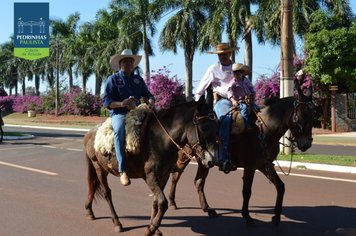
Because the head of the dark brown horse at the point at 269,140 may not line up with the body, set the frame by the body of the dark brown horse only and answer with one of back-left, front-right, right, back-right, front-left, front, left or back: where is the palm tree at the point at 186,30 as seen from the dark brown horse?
back-left

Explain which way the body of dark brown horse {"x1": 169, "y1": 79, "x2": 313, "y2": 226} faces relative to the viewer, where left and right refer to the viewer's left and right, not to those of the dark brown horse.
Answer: facing the viewer and to the right of the viewer

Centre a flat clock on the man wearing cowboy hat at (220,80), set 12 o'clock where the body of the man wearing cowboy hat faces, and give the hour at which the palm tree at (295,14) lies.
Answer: The palm tree is roughly at 8 o'clock from the man wearing cowboy hat.

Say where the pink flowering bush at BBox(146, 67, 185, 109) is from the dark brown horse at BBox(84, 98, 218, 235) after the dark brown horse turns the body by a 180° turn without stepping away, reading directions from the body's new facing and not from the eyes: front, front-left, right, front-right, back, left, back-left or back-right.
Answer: front-right

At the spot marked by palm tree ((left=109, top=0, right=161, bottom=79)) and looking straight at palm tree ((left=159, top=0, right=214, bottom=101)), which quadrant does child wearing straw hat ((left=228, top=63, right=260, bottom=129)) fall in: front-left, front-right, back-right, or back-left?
front-right

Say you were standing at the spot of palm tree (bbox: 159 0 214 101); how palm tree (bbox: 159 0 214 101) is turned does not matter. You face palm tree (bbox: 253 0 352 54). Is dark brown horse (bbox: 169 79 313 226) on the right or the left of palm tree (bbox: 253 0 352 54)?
right

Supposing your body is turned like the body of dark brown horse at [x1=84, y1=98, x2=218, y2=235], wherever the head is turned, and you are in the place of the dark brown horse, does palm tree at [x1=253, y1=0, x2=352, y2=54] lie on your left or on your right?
on your left

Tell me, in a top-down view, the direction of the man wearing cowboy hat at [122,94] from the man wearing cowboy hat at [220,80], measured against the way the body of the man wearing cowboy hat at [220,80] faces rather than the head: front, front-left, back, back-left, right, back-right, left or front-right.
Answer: right

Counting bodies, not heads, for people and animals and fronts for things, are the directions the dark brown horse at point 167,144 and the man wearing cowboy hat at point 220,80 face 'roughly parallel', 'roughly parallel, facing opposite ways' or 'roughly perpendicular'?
roughly parallel

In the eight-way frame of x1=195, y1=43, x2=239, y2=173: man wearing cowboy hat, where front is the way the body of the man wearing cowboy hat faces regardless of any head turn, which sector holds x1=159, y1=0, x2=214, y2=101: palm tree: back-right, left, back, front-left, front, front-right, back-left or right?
back-left

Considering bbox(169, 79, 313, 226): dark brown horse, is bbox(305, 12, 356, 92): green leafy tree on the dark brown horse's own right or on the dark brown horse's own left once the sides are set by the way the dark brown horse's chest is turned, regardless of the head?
on the dark brown horse's own left

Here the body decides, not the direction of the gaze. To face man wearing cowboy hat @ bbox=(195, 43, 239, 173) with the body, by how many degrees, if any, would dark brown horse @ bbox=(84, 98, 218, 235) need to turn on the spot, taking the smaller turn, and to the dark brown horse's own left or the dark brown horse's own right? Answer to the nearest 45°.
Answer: approximately 90° to the dark brown horse's own left

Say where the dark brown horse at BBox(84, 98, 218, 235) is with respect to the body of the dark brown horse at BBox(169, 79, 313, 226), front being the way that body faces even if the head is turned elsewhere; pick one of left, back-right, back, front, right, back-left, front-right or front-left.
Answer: right
